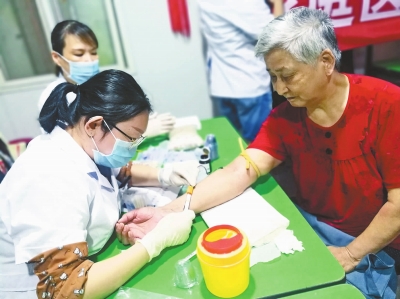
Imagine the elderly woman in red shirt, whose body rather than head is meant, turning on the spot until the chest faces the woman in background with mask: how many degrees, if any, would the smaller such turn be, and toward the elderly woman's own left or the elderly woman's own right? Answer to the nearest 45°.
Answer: approximately 90° to the elderly woman's own right

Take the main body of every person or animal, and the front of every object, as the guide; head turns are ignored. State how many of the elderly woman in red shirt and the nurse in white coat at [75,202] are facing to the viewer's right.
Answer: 1

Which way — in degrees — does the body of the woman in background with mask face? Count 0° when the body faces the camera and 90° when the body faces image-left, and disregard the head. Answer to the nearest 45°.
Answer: approximately 315°

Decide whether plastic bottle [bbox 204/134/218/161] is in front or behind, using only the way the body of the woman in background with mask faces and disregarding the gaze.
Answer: in front

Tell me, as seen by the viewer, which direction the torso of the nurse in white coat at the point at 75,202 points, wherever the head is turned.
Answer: to the viewer's right

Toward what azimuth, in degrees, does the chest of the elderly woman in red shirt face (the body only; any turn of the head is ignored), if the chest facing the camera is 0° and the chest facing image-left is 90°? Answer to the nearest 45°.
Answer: approximately 45°

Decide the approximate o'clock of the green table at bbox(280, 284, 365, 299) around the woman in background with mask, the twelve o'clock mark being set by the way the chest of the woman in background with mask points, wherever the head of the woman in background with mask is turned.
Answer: The green table is roughly at 1 o'clock from the woman in background with mask.

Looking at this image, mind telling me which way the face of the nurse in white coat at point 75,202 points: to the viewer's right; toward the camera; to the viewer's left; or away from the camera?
to the viewer's right

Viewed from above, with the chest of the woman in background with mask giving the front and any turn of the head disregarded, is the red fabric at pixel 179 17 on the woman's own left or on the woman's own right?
on the woman's own left

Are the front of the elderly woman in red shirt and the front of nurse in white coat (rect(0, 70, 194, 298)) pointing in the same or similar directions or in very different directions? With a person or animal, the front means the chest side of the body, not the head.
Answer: very different directions

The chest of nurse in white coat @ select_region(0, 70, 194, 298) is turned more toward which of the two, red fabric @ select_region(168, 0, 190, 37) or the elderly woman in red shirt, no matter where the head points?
the elderly woman in red shirt

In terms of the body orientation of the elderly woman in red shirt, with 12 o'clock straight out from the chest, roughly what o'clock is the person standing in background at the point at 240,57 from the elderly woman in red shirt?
The person standing in background is roughly at 4 o'clock from the elderly woman in red shirt.

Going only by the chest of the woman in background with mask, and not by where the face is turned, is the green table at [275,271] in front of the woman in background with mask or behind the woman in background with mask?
in front
